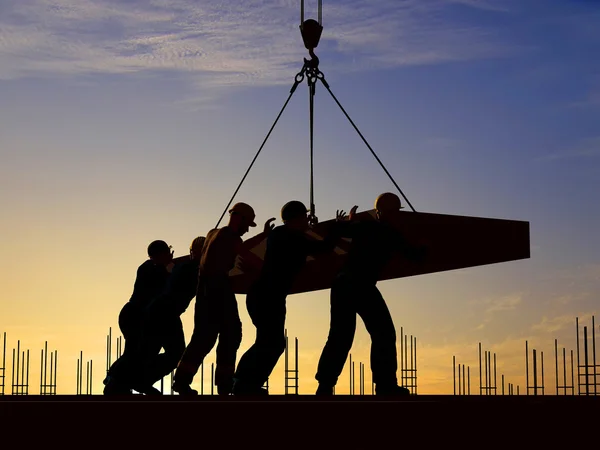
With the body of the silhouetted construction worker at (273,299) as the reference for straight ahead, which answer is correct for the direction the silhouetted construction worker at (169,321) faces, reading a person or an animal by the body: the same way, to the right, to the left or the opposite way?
the same way

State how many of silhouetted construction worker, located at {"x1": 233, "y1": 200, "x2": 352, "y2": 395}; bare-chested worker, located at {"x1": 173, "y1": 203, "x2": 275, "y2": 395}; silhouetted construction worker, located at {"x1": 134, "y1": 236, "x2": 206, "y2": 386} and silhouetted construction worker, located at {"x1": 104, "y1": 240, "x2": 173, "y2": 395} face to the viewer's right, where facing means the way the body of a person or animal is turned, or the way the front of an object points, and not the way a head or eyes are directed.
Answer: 4

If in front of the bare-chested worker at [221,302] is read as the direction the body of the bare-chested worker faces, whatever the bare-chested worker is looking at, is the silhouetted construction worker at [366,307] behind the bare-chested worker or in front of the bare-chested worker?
in front

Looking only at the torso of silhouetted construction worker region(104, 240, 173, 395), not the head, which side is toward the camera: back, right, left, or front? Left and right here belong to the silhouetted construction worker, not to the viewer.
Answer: right

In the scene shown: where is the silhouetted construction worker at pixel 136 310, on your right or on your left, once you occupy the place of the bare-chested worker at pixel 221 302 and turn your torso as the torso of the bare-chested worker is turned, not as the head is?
on your left

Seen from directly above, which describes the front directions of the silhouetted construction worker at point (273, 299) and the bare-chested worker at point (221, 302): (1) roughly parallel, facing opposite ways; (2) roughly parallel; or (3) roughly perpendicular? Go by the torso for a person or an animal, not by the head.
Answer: roughly parallel

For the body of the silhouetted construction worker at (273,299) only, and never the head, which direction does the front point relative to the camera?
to the viewer's right

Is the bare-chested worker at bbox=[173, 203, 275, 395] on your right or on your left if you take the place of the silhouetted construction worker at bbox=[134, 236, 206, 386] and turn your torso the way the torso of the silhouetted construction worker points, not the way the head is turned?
on your right

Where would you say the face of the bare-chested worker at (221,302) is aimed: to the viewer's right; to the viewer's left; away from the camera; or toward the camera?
to the viewer's right

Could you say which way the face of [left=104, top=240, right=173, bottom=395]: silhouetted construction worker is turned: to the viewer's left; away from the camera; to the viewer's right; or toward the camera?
to the viewer's right

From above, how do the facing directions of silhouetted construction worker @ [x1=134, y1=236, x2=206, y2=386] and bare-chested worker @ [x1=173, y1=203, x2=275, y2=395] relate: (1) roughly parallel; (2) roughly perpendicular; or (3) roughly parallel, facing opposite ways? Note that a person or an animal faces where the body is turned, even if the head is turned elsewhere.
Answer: roughly parallel

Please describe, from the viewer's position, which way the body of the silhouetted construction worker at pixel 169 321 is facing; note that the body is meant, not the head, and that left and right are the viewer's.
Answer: facing to the right of the viewer

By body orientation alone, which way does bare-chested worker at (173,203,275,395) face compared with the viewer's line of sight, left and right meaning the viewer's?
facing to the right of the viewer
